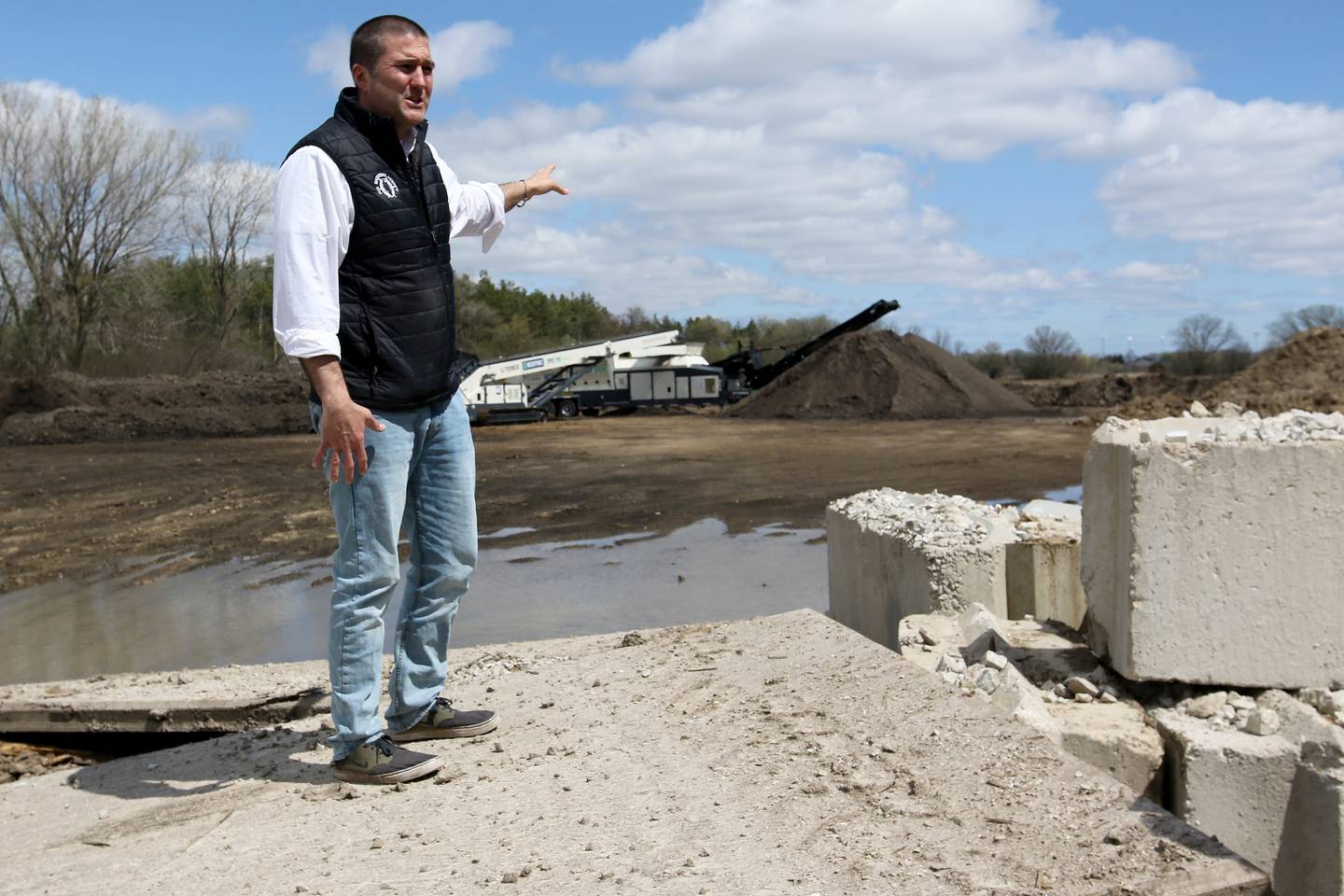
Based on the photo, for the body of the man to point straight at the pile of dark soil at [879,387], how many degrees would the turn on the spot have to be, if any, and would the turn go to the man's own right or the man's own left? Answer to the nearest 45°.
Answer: approximately 90° to the man's own left

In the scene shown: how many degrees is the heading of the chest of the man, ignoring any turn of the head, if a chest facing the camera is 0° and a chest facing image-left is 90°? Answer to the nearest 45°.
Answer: approximately 315°

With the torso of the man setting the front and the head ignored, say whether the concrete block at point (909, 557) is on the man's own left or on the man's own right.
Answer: on the man's own left

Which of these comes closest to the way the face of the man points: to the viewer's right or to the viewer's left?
to the viewer's right

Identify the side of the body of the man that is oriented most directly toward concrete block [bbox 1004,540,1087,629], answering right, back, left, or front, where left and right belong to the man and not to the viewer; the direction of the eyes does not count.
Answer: left

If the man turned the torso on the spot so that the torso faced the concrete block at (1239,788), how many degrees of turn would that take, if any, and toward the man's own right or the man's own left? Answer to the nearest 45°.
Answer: approximately 45° to the man's own left

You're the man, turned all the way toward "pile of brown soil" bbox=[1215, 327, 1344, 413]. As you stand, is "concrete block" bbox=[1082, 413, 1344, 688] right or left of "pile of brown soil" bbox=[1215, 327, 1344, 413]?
right

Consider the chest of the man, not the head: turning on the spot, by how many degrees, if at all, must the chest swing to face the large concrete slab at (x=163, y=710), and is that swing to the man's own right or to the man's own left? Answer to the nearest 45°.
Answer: approximately 180°

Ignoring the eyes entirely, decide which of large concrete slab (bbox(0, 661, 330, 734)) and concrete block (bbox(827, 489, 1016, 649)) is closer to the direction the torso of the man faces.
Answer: the concrete block

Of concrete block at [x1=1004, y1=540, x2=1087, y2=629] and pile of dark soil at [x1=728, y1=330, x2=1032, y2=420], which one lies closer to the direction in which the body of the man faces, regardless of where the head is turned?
the concrete block

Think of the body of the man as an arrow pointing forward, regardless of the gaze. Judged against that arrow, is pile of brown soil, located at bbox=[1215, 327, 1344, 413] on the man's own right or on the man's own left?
on the man's own left
